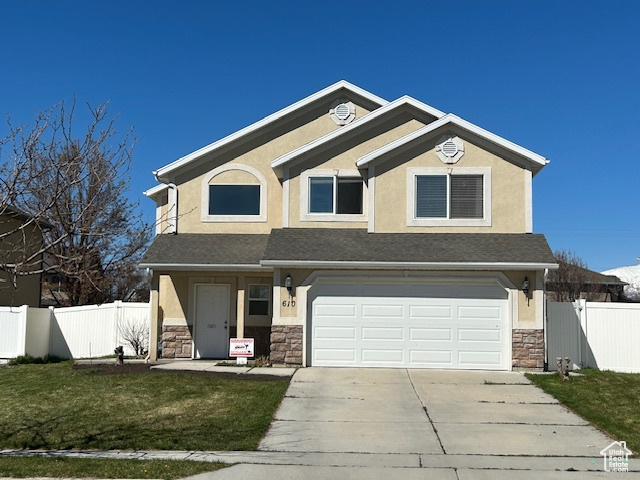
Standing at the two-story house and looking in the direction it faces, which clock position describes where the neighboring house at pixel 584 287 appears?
The neighboring house is roughly at 7 o'clock from the two-story house.

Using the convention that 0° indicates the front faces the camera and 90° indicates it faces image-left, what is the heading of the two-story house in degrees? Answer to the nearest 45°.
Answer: approximately 0°

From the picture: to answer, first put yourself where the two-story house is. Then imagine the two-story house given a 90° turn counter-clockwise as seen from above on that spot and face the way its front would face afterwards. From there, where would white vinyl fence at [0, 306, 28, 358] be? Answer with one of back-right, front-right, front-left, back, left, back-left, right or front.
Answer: back

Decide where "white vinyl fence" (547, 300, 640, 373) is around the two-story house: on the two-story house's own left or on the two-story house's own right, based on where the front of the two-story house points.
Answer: on the two-story house's own left

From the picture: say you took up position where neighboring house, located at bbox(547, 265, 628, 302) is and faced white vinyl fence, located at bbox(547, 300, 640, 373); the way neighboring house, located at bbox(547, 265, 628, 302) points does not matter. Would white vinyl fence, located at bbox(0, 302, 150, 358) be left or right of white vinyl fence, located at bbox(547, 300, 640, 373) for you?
right

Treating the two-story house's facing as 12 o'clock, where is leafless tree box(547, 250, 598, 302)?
The leafless tree is roughly at 7 o'clock from the two-story house.

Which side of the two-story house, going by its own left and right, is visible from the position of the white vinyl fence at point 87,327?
right
